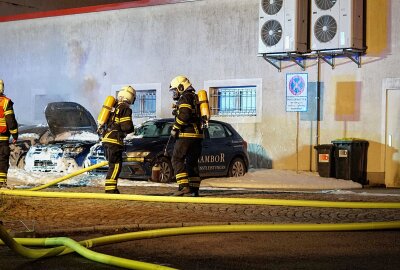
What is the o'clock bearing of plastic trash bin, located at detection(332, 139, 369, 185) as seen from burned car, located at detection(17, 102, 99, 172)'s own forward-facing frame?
The plastic trash bin is roughly at 8 o'clock from the burned car.

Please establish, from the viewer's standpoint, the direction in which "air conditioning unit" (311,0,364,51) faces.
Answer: facing the viewer and to the left of the viewer

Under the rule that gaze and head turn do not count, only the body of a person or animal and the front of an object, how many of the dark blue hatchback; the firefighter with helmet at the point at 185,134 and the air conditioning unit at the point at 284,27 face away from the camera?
0

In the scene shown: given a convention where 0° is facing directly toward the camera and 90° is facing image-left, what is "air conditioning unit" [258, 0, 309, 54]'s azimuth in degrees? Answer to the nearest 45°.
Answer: approximately 45°

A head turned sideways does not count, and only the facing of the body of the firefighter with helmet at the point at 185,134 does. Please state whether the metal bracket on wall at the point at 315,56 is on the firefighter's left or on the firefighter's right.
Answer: on the firefighter's right

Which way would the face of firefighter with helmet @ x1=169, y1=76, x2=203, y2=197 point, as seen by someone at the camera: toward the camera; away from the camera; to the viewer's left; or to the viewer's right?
to the viewer's left

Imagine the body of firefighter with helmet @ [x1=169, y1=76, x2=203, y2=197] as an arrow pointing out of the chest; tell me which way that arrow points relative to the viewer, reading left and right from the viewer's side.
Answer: facing to the left of the viewer

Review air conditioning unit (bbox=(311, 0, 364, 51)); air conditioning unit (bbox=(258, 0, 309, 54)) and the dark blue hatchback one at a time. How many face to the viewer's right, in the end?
0

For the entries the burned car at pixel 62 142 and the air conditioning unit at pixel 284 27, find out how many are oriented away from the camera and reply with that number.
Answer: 0
